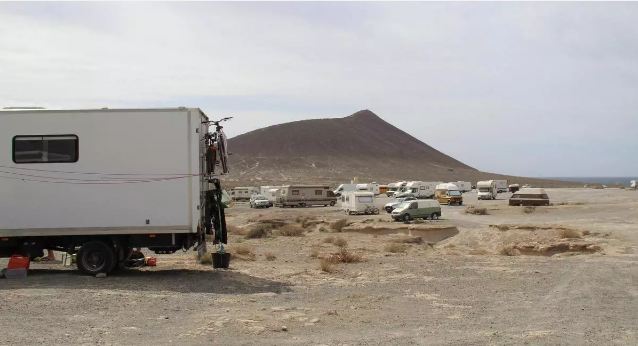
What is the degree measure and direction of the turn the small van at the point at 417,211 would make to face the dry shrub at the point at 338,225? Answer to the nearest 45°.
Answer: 0° — it already faces it

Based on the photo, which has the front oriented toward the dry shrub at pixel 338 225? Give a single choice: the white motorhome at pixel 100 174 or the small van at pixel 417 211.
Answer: the small van

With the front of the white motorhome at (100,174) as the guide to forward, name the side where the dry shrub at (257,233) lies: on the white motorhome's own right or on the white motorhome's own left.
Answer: on the white motorhome's own right

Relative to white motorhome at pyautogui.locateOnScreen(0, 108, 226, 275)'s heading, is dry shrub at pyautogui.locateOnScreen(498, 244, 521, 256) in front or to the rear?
to the rear

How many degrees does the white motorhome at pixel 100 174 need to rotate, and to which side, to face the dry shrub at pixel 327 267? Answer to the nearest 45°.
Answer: approximately 180°

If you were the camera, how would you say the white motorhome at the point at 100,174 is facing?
facing to the left of the viewer

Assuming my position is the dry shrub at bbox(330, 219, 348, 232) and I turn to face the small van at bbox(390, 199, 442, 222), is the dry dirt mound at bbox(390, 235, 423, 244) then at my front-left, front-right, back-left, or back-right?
back-right

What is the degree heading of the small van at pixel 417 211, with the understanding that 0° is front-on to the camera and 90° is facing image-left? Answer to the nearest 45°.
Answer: approximately 45°
